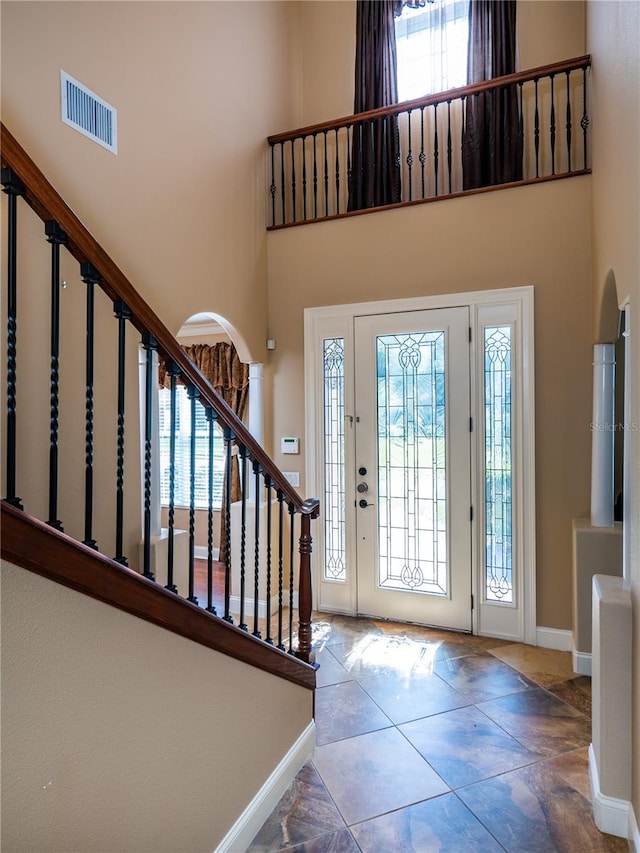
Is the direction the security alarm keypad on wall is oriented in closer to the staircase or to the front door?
the staircase

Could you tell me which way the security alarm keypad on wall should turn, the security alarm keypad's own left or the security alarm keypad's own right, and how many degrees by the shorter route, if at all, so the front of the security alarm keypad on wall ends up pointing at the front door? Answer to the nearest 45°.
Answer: approximately 45° to the security alarm keypad's own left

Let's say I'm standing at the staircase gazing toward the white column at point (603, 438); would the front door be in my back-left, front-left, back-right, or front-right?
front-left

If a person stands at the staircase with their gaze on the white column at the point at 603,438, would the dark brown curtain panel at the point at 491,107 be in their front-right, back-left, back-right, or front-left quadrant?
front-left

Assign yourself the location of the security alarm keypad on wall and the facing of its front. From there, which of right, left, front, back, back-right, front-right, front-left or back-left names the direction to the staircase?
front

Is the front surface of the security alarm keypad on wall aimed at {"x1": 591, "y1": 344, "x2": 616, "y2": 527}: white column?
no

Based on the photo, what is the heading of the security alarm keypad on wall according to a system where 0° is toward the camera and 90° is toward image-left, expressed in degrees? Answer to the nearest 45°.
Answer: approximately 0°
